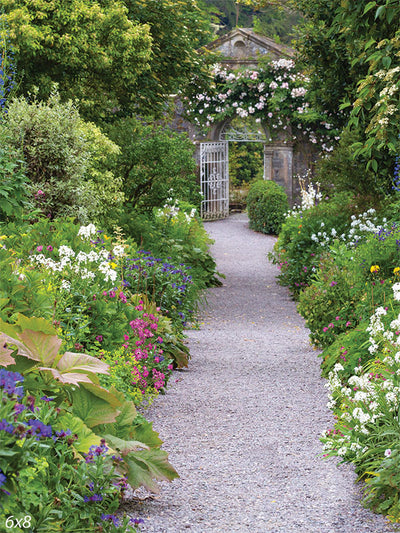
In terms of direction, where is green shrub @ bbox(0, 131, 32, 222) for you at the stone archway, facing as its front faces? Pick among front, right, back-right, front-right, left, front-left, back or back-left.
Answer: front

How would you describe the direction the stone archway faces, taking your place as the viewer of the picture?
facing the viewer

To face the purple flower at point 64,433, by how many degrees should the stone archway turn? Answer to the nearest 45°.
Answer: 0° — it already faces it

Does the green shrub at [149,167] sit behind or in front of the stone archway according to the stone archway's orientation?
in front

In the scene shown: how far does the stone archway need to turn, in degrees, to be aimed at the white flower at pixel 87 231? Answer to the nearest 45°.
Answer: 0° — it already faces it

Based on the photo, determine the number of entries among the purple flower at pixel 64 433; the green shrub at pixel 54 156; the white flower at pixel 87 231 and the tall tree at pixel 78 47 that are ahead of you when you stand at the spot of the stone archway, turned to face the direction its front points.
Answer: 4

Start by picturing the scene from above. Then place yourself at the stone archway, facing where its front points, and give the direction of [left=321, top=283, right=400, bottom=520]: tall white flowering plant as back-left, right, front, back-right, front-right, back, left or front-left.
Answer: front

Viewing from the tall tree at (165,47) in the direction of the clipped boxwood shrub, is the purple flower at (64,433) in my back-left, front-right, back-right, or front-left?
back-right

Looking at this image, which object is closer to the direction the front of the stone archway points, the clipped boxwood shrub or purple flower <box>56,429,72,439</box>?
the purple flower

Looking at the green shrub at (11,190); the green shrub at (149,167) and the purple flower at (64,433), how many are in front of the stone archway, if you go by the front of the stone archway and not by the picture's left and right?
3

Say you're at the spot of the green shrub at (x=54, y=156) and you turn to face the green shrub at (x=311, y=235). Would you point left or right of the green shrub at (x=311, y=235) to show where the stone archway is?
left

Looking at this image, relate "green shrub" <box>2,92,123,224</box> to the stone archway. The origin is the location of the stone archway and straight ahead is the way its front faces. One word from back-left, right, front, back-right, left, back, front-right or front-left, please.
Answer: front

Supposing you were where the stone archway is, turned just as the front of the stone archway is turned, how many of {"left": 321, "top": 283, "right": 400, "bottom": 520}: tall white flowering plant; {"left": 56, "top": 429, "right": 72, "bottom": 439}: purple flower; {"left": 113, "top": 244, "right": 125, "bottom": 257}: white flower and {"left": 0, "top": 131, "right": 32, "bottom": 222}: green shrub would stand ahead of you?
4
